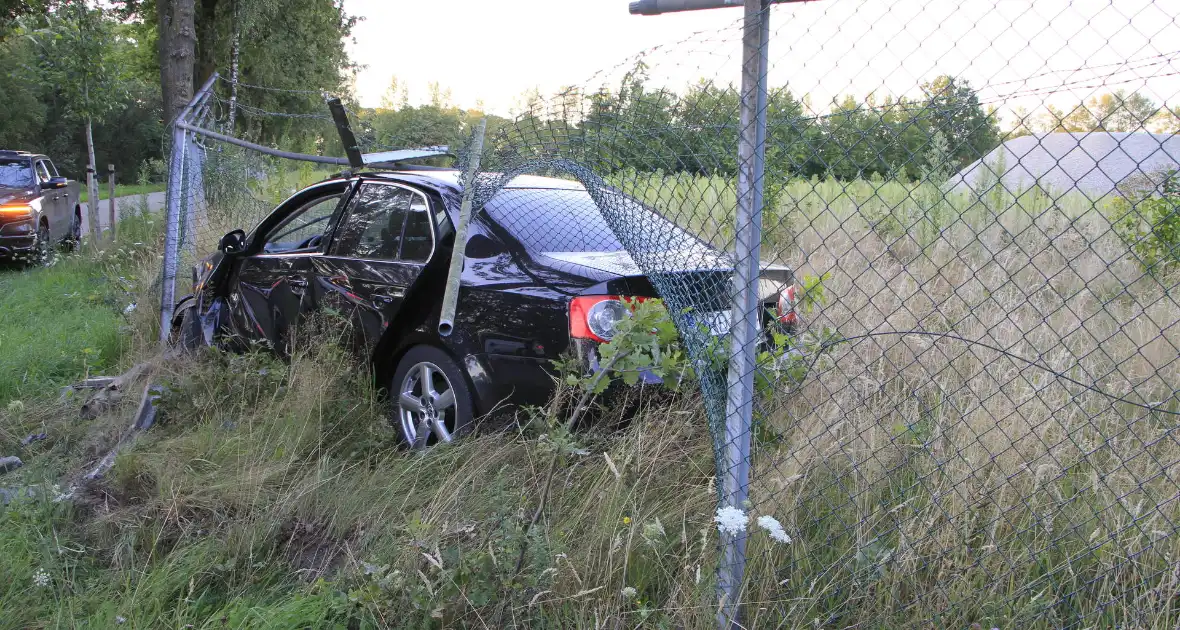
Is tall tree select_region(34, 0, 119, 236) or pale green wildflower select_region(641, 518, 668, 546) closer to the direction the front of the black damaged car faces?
the tall tree

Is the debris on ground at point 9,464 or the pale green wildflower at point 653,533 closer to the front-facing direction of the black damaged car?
the debris on ground

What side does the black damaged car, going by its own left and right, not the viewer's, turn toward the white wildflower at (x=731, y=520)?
back

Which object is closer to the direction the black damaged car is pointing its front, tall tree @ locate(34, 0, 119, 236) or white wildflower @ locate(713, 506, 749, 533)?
the tall tree

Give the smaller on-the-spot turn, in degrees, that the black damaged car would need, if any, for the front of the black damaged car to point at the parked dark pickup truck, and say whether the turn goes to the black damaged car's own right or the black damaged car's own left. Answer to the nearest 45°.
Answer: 0° — it already faces it

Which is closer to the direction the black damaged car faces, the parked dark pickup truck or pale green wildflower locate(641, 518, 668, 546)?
the parked dark pickup truck

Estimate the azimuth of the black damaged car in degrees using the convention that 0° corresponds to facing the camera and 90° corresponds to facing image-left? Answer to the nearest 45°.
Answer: approximately 135°
